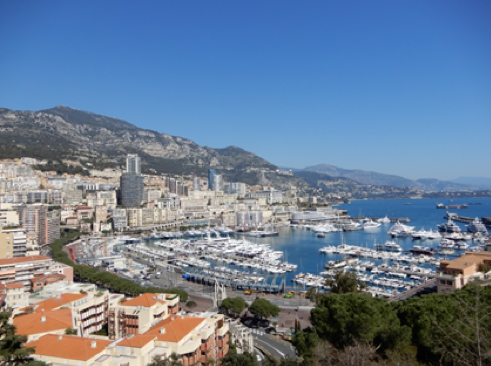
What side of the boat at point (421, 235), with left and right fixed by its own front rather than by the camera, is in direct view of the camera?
left

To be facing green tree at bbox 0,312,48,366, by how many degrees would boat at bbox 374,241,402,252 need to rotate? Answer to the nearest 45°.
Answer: approximately 90° to its left

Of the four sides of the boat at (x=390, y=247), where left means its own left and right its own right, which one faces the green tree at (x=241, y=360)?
left

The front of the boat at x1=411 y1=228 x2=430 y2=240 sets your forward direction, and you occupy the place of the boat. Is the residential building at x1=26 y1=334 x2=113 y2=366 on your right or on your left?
on your left

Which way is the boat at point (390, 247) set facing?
to the viewer's left

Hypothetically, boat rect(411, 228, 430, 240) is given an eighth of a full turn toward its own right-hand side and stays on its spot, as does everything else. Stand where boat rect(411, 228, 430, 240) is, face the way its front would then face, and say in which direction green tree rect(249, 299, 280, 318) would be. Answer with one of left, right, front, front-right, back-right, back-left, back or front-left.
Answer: front-right
